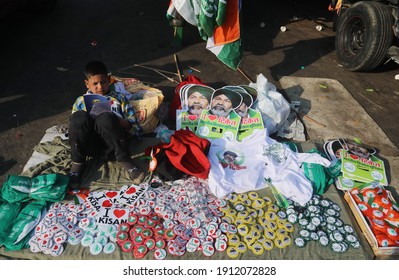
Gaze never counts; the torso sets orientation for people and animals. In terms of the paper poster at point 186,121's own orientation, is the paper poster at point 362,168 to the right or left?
on its left

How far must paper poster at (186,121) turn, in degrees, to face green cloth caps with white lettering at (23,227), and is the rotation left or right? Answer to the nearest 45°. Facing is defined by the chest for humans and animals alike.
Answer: approximately 45° to its right

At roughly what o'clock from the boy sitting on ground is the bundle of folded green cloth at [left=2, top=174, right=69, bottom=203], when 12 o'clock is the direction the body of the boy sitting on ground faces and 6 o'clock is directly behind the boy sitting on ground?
The bundle of folded green cloth is roughly at 2 o'clock from the boy sitting on ground.

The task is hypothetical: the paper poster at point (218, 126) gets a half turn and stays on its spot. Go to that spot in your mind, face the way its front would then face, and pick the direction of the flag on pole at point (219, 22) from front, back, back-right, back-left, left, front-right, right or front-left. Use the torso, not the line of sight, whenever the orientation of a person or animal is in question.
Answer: front

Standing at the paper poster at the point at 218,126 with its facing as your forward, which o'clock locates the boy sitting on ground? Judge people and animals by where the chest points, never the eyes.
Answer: The boy sitting on ground is roughly at 2 o'clock from the paper poster.

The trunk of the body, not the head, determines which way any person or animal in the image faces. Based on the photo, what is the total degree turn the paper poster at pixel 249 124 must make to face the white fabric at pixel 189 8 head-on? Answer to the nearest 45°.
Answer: approximately 135° to its right

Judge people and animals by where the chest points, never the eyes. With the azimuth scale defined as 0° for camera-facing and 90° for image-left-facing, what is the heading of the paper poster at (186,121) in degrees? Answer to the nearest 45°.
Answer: approximately 0°

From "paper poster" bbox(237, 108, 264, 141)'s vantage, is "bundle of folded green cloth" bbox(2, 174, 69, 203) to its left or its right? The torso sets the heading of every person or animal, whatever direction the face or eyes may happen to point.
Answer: on its right

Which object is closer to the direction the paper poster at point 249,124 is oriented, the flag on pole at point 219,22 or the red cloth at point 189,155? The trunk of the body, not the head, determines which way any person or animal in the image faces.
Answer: the red cloth

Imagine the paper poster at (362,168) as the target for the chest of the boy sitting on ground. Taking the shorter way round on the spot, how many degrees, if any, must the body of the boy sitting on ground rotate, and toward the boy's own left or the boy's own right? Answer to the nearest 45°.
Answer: approximately 90° to the boy's own left

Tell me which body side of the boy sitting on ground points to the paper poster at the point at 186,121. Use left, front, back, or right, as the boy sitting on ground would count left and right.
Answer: left

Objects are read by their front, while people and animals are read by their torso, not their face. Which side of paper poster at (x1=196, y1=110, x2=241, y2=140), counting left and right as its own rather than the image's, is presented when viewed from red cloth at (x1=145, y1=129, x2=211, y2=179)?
front

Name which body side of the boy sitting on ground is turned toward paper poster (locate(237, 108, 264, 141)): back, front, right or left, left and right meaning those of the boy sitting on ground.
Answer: left
